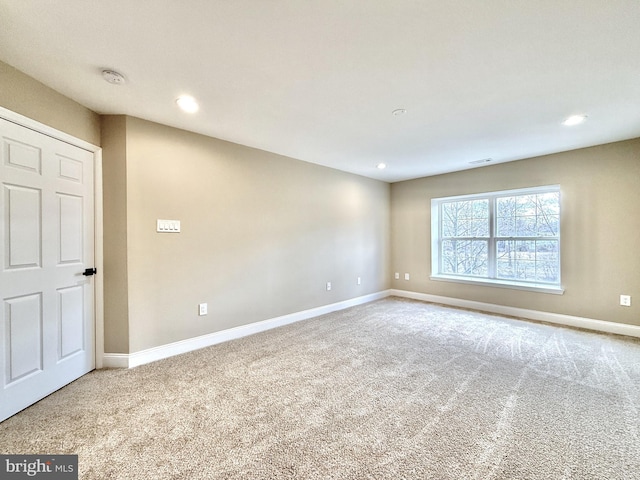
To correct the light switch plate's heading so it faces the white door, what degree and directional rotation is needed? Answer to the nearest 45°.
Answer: approximately 45° to its right

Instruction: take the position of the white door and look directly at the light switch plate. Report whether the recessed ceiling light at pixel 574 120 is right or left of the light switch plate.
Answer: right

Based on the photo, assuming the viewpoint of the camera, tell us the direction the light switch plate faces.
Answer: facing the viewer

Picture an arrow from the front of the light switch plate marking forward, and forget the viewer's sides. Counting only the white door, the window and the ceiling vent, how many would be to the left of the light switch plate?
2

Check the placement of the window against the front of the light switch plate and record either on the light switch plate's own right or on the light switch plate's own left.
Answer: on the light switch plate's own left

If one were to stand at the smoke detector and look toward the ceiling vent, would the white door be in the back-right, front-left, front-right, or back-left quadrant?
back-left
